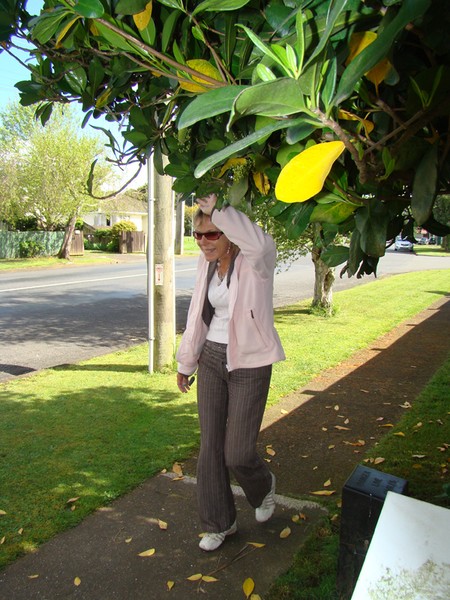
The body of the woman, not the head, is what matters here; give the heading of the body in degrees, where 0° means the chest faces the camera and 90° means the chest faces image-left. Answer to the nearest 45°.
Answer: approximately 45°

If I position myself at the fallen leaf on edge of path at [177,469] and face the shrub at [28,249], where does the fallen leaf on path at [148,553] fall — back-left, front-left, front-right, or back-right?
back-left

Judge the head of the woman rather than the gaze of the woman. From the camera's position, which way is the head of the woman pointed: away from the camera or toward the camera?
toward the camera

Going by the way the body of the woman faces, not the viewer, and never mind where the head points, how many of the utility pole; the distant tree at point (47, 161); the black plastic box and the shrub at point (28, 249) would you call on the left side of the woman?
1

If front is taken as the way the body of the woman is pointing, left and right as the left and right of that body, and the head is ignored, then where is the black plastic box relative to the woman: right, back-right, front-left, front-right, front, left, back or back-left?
left

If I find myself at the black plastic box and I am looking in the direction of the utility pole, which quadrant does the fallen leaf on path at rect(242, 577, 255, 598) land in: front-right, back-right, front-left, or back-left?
front-left

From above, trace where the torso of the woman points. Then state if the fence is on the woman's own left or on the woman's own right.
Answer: on the woman's own right

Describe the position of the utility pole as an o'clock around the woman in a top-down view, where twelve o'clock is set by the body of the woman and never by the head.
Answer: The utility pole is roughly at 4 o'clock from the woman.

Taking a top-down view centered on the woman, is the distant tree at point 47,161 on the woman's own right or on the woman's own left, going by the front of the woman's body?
on the woman's own right
